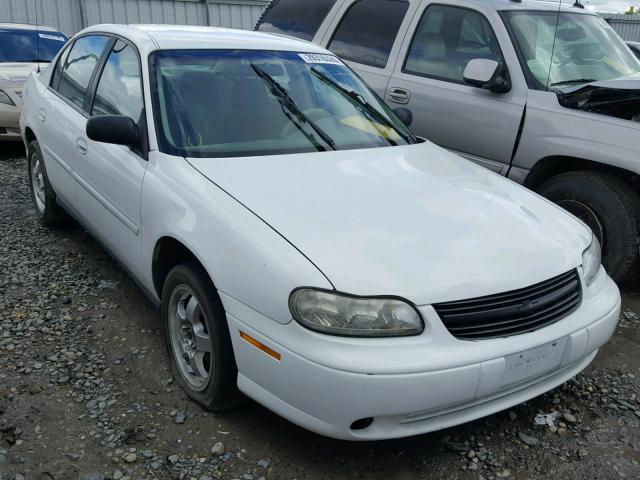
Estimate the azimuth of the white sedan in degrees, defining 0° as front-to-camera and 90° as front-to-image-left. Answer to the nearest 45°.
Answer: approximately 315°

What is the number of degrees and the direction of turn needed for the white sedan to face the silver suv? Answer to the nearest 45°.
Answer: approximately 90° to its left
